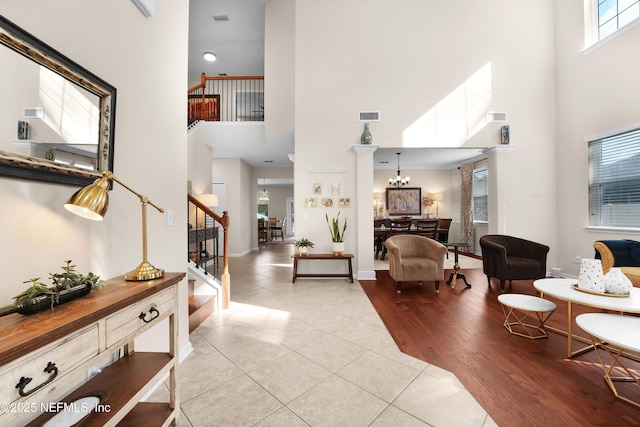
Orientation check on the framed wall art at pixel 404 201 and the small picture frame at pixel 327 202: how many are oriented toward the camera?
2

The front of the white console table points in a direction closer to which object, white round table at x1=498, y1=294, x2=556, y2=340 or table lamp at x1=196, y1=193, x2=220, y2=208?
the white round table

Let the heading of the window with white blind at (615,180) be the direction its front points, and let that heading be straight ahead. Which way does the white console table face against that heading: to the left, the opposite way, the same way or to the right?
the opposite way

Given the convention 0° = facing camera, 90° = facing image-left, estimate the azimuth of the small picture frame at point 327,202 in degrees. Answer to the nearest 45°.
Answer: approximately 0°

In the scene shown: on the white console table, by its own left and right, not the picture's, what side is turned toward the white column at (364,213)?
left

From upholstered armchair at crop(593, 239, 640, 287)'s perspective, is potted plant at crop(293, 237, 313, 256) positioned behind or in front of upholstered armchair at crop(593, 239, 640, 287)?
in front

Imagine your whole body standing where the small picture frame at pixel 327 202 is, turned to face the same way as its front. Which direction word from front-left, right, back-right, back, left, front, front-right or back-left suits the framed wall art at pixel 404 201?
back-left

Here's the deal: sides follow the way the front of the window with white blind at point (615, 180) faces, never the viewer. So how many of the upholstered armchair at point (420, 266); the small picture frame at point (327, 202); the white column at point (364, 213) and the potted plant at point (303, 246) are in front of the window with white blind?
4

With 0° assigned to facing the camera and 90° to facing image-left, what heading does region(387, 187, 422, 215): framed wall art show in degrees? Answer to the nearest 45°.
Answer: approximately 0°

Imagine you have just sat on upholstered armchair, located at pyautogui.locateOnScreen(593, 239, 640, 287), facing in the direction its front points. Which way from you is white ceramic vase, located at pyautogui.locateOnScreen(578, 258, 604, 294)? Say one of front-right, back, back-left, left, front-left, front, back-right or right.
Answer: front-left

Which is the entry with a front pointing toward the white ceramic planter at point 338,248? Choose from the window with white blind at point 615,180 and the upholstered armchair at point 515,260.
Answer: the window with white blind

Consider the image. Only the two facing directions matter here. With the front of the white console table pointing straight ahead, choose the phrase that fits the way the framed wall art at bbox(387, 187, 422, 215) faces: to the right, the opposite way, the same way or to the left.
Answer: to the right
